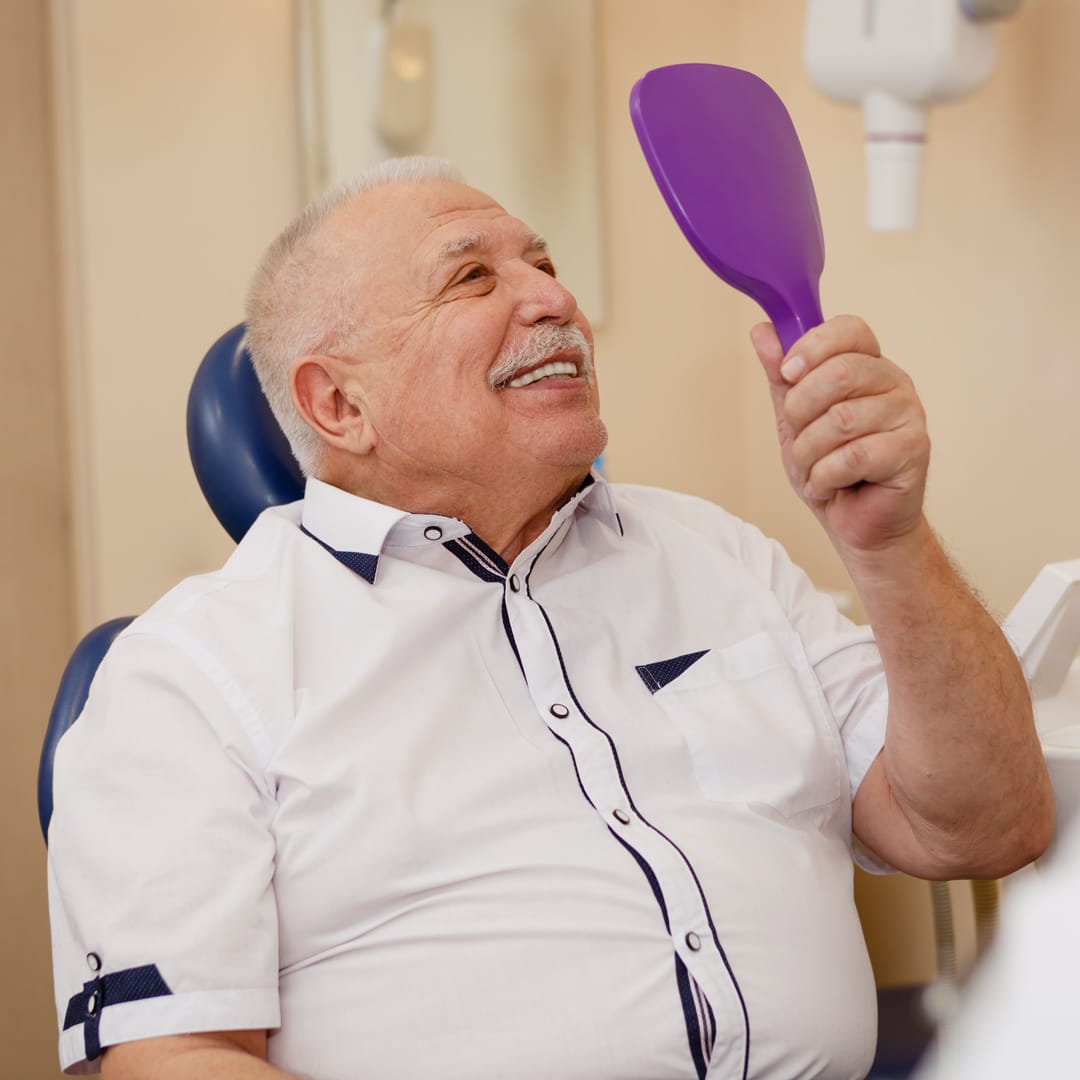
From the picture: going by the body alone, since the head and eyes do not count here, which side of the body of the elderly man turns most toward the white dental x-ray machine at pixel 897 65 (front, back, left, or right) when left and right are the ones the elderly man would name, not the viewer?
left

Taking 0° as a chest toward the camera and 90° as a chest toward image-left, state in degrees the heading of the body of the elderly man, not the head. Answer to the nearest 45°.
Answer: approximately 315°
